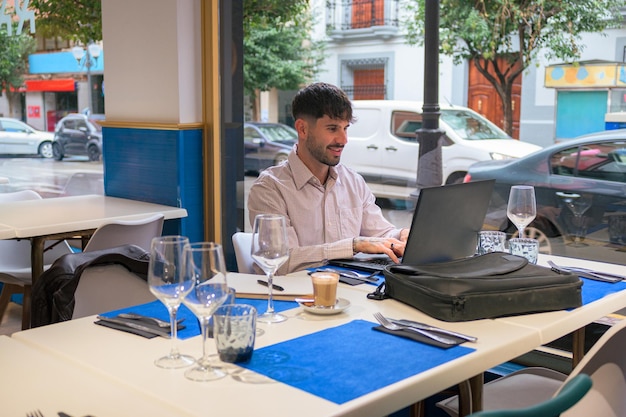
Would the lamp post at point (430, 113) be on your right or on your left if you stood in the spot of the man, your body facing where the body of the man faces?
on your left

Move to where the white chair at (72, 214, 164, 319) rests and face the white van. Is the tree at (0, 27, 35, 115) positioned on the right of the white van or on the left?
left

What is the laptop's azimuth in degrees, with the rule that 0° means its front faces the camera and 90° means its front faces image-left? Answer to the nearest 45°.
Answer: approximately 135°

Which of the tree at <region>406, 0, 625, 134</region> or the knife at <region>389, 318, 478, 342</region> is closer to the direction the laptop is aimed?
the tree

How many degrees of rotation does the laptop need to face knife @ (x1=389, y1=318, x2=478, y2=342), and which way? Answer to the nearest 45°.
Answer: approximately 135° to its left

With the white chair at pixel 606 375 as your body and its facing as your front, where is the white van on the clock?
The white van is roughly at 1 o'clock from the white chair.

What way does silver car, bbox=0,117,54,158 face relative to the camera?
to the viewer's right
